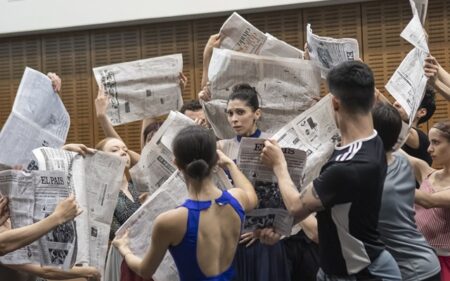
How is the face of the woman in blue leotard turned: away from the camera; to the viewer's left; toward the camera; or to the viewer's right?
away from the camera

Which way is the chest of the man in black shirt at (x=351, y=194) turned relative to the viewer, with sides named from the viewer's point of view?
facing away from the viewer and to the left of the viewer

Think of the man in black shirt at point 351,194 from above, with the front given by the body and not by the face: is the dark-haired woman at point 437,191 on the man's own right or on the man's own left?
on the man's own right

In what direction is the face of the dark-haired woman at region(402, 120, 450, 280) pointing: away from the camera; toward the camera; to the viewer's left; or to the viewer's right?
to the viewer's left

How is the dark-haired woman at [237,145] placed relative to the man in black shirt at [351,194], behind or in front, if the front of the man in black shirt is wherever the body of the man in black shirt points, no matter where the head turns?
in front

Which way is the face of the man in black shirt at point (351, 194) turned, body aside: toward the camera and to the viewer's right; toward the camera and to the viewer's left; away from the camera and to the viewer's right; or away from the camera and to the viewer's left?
away from the camera and to the viewer's left
